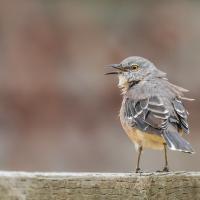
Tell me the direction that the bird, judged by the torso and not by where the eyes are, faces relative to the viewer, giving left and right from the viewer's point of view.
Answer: facing away from the viewer and to the left of the viewer
